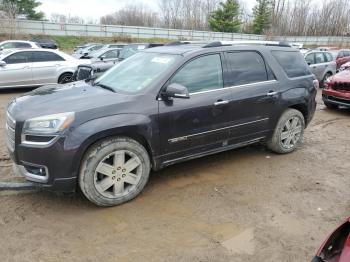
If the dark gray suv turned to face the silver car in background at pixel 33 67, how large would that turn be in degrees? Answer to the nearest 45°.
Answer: approximately 90° to its right

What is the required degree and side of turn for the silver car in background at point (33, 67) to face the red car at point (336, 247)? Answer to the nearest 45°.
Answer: approximately 90° to its left

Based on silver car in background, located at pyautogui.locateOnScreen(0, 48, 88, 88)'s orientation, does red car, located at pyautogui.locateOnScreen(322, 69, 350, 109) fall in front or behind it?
behind

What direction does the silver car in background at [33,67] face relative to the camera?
to the viewer's left

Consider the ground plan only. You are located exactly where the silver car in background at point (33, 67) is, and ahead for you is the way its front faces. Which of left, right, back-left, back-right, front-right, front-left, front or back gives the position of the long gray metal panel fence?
right

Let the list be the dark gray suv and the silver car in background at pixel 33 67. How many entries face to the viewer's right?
0

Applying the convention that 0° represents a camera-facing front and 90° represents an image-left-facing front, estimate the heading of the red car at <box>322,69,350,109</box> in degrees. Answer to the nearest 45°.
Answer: approximately 45°

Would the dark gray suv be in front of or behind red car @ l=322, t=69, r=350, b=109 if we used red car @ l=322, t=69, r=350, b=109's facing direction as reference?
in front

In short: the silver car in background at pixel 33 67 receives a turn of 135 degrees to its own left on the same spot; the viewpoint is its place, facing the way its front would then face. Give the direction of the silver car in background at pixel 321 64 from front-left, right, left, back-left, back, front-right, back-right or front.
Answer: front-left

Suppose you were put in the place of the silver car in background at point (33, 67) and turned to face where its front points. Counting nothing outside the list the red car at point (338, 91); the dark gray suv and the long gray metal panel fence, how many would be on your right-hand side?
1

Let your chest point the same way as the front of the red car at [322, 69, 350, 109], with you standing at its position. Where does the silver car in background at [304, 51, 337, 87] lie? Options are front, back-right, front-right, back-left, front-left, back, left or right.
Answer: back-right

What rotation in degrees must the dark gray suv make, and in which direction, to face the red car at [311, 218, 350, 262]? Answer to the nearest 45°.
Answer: approximately 90° to its left

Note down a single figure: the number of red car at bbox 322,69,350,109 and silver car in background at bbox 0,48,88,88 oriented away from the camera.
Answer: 0
